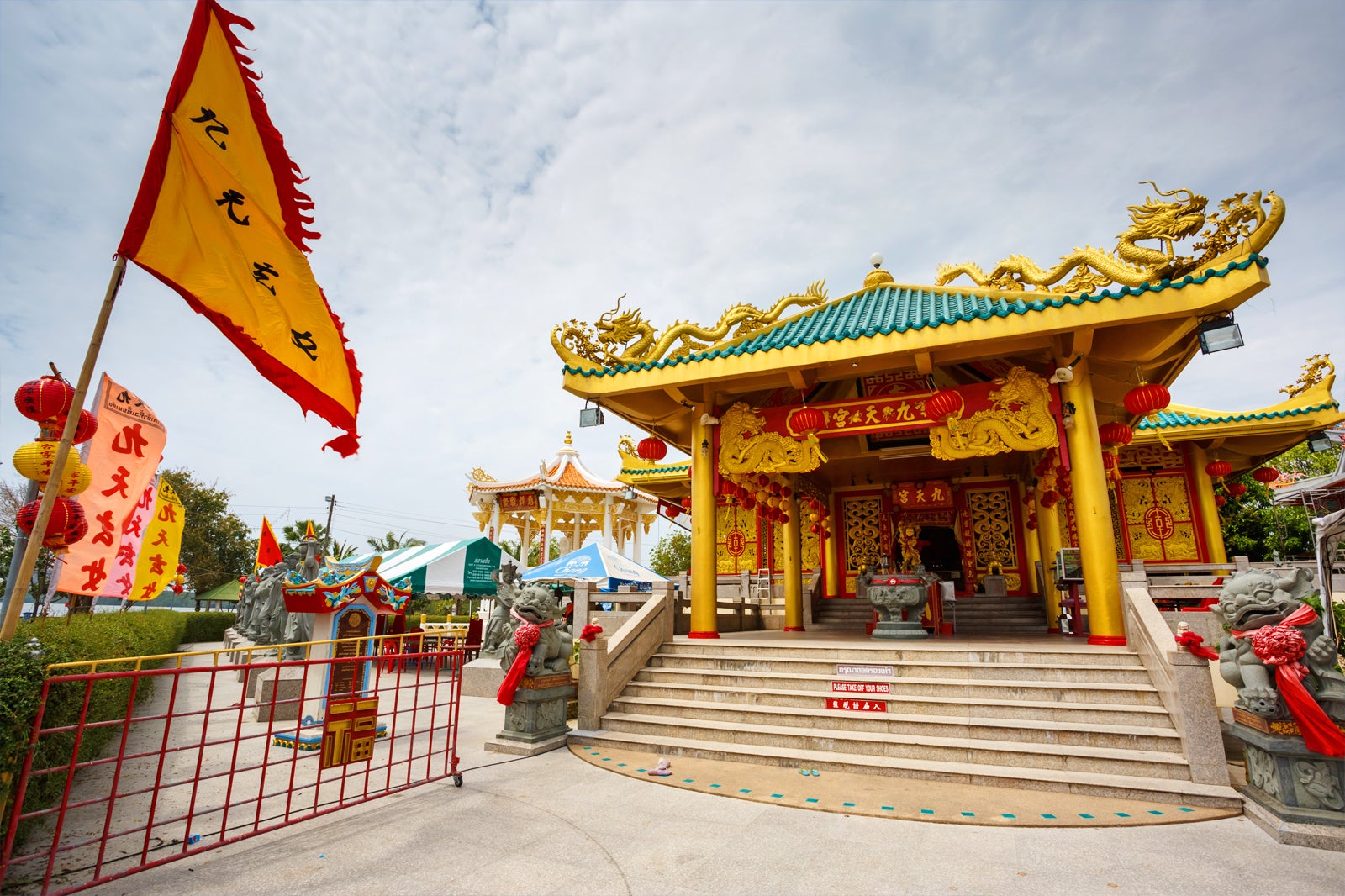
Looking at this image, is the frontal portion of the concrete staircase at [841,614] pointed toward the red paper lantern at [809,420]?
yes

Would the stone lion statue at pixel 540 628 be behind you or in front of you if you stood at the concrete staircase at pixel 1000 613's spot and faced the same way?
in front

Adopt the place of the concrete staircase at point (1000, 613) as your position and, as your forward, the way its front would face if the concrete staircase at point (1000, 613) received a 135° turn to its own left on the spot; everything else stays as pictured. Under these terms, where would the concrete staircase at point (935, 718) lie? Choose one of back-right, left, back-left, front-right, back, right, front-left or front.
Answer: back-right

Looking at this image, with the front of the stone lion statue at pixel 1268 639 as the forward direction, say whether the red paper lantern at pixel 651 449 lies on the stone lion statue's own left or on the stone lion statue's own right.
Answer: on the stone lion statue's own right

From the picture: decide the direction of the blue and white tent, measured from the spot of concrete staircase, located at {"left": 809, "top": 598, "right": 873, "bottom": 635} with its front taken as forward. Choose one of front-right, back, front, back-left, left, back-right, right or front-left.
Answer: right

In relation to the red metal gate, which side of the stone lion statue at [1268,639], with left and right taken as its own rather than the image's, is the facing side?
front

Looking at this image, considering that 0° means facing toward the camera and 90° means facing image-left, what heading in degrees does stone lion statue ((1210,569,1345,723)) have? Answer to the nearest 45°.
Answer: approximately 45°

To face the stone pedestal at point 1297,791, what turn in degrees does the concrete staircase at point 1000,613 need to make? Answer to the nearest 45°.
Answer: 0° — it already faces it

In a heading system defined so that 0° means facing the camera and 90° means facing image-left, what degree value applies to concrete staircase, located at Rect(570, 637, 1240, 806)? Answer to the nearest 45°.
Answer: approximately 0°

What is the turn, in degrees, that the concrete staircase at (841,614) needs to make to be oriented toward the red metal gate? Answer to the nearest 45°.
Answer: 0° — it already faces it

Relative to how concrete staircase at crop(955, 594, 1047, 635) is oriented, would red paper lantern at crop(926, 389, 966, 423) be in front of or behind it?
in front

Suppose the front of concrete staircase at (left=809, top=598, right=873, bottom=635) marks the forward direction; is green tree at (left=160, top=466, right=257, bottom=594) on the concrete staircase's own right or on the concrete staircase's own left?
on the concrete staircase's own right
